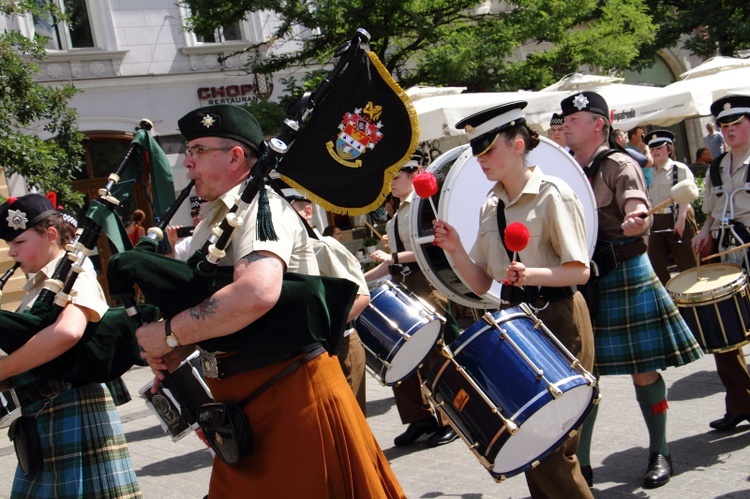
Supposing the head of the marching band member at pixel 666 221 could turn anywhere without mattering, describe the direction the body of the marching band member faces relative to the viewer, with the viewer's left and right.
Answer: facing the viewer and to the left of the viewer

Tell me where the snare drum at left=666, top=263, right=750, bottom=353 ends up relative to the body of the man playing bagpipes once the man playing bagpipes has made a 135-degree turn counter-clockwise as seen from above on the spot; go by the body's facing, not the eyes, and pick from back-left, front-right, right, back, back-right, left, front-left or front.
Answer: left

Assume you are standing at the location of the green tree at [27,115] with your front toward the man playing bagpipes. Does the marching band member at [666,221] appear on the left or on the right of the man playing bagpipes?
left

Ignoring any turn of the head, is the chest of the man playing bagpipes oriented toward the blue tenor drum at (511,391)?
no

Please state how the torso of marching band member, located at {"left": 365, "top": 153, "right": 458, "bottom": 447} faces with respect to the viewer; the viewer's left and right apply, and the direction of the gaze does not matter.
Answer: facing to the left of the viewer

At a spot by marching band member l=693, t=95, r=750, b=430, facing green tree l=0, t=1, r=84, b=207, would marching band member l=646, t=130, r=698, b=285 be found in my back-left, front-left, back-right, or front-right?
front-right

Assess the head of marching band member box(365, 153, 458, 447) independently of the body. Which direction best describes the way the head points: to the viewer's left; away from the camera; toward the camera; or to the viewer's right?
to the viewer's left

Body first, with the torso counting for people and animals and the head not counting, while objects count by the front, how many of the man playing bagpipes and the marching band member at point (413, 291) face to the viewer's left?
2

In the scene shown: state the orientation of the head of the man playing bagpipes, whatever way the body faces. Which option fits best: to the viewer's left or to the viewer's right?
to the viewer's left

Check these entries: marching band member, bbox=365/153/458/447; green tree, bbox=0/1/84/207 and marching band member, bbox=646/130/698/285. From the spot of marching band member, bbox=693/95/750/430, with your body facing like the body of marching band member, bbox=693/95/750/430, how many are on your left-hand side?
0

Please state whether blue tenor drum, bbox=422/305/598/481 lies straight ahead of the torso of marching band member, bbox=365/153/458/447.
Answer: no

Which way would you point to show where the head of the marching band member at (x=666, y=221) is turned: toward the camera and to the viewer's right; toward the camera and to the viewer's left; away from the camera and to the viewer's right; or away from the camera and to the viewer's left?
toward the camera and to the viewer's left

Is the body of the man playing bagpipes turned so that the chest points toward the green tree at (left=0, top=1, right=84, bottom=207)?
no

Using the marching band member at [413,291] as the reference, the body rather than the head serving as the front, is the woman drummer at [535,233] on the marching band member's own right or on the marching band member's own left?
on the marching band member's own left
